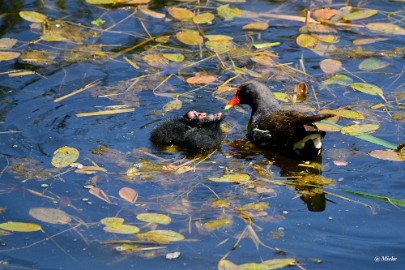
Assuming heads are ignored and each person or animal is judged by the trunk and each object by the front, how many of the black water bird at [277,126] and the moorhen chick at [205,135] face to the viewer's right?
1

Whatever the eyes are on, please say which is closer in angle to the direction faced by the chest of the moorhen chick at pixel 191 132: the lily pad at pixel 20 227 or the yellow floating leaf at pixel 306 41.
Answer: the yellow floating leaf

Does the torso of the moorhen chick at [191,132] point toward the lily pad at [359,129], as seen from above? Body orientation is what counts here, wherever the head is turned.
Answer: yes

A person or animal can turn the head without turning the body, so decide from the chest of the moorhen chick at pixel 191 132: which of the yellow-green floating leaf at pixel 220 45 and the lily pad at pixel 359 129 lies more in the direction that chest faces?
the lily pad

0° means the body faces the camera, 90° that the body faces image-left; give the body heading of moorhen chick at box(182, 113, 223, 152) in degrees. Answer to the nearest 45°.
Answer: approximately 270°

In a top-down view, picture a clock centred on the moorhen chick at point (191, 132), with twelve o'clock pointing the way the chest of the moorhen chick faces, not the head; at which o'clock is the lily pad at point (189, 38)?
The lily pad is roughly at 9 o'clock from the moorhen chick.

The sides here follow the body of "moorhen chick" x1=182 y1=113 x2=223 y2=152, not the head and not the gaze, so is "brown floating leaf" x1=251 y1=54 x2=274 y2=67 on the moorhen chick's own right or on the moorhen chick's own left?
on the moorhen chick's own left

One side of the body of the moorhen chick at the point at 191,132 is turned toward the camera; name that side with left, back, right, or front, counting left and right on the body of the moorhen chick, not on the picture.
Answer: right

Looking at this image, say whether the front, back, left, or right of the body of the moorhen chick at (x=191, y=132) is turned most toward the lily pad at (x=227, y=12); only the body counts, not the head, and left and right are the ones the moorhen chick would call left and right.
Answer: left

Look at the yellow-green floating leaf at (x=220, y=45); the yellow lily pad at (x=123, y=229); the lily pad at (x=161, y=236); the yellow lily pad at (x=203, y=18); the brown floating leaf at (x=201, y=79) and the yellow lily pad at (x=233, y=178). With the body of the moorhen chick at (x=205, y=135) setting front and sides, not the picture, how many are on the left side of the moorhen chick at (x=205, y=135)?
3

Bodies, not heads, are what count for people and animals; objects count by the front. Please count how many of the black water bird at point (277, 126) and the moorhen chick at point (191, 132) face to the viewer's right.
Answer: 1

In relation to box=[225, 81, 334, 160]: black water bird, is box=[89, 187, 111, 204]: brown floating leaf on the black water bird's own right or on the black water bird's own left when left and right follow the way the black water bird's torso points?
on the black water bird's own left

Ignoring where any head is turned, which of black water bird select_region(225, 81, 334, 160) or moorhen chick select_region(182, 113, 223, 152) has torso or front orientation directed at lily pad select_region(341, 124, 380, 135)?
the moorhen chick
